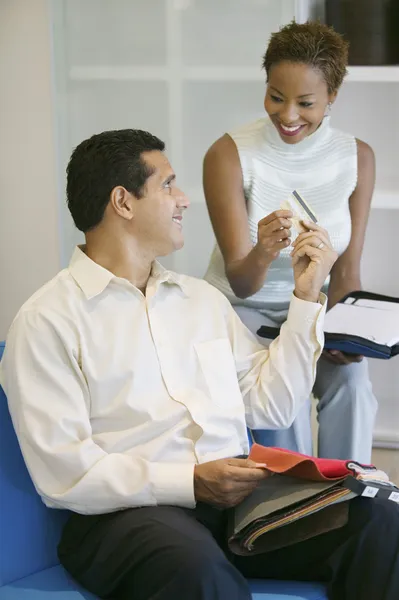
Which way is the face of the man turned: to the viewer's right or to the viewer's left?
to the viewer's right

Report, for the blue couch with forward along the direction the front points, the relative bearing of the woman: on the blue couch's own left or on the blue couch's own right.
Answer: on the blue couch's own left

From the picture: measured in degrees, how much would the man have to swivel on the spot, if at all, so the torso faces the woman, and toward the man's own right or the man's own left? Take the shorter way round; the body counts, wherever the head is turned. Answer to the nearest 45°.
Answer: approximately 90° to the man's own left

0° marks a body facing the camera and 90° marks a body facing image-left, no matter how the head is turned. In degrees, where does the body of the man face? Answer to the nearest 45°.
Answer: approximately 315°
